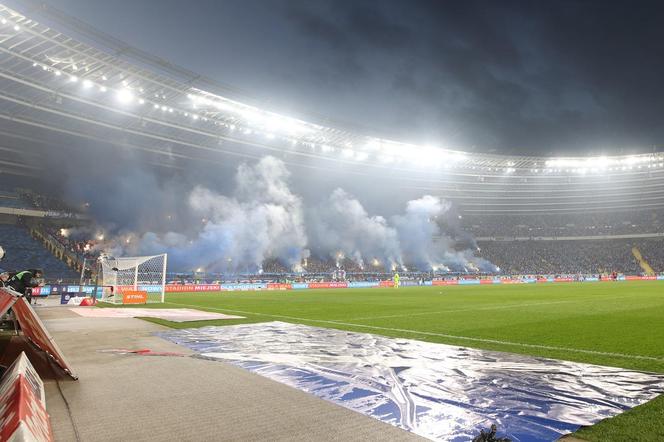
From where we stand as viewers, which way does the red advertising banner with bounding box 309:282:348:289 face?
facing the viewer

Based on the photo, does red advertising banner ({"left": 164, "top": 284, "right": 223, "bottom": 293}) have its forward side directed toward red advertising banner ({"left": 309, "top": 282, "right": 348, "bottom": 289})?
no

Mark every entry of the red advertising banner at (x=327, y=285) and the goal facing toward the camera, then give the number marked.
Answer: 1

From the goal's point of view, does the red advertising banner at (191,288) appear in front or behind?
in front

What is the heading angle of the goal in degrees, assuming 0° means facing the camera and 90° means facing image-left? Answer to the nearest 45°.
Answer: approximately 225°

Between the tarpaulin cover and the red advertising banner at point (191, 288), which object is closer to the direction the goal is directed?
the red advertising banner

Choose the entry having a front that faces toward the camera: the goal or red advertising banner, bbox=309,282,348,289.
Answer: the red advertising banner

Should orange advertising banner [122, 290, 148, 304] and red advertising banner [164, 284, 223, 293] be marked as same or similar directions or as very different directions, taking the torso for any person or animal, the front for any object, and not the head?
same or similar directions

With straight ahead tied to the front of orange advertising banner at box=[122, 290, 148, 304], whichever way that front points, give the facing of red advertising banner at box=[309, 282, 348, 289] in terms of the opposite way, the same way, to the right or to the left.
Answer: the same way

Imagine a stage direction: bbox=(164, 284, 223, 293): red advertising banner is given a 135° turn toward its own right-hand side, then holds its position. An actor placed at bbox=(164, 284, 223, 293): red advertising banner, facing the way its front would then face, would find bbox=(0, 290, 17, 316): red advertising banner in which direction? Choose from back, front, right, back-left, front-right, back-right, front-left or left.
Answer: back-left

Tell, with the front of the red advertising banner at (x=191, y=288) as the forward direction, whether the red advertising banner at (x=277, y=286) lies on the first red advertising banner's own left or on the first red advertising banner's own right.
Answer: on the first red advertising banner's own left

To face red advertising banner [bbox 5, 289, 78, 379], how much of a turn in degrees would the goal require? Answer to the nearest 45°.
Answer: approximately 135° to its right

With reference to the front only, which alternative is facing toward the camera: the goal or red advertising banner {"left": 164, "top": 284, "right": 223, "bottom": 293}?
the red advertising banner

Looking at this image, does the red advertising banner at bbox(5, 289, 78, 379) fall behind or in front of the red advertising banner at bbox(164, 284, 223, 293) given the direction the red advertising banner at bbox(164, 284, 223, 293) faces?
in front

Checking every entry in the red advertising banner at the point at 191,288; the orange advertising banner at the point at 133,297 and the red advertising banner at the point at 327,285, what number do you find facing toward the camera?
3

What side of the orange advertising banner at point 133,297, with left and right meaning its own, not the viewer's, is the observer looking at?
front

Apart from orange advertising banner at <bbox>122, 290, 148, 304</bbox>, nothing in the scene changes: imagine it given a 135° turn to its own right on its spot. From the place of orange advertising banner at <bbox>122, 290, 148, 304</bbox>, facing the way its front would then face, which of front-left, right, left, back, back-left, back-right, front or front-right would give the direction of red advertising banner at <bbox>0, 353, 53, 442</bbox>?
back-left
